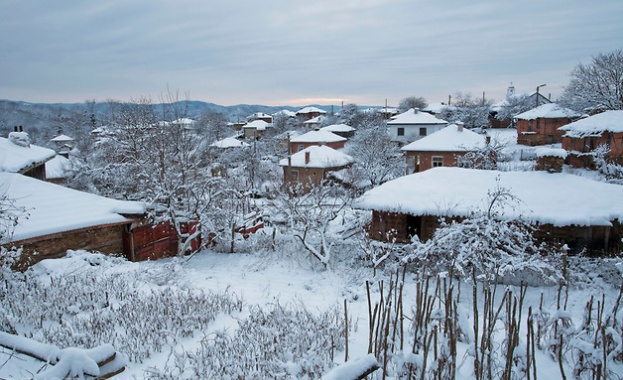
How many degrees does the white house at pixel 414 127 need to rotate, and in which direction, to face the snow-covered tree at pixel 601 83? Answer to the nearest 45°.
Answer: approximately 45° to its left

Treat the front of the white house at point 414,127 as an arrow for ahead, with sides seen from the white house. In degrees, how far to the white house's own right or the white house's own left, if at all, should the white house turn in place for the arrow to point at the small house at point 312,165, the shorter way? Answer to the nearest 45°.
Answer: approximately 45° to the white house's own right

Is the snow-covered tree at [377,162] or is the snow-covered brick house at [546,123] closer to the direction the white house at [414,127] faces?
the snow-covered tree

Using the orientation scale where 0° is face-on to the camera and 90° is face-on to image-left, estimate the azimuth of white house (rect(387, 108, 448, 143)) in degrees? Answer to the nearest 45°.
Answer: approximately 0°

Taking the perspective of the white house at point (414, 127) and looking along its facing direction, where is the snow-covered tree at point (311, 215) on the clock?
The snow-covered tree is roughly at 12 o'clock from the white house.

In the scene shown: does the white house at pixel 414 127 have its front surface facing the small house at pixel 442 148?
yes

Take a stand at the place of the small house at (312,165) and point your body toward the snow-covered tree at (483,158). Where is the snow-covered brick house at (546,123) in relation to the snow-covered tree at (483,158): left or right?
left

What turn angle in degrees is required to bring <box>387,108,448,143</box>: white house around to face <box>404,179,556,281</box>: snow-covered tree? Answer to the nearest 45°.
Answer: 0° — it already faces it
